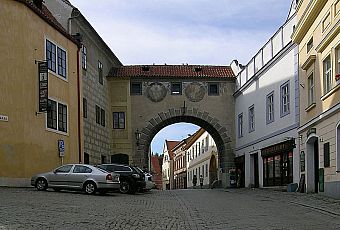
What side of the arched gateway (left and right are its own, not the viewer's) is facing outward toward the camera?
front

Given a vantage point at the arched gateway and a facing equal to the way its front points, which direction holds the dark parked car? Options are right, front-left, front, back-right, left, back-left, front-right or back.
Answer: front

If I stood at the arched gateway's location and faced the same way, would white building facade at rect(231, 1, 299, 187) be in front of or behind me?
in front

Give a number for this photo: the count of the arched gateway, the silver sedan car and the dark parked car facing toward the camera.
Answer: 1

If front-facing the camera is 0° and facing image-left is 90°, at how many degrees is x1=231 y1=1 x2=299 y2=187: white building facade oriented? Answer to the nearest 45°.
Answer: approximately 45°

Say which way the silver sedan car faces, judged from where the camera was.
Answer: facing away from the viewer and to the left of the viewer

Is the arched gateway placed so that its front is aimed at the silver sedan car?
yes

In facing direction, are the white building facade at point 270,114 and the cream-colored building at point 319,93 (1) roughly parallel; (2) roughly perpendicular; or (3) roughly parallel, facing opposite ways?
roughly parallel

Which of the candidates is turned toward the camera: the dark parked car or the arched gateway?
the arched gateway

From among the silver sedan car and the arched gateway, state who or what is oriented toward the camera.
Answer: the arched gateway

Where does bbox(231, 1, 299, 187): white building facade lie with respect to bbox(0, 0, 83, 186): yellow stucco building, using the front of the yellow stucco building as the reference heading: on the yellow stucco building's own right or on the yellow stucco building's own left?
on the yellow stucco building's own left

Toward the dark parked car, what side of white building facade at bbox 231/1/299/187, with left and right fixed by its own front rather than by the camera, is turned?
front

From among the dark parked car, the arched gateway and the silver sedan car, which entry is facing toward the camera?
the arched gateway
